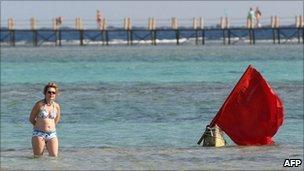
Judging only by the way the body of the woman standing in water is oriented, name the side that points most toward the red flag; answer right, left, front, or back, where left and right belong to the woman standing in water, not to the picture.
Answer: left

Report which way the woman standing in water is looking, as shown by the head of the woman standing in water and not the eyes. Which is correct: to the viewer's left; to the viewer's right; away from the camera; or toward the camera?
toward the camera

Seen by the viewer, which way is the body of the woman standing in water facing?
toward the camera
